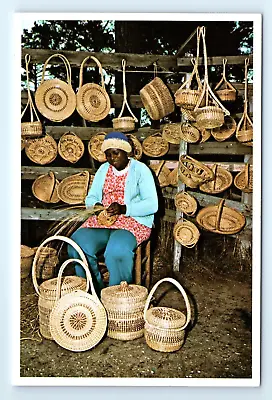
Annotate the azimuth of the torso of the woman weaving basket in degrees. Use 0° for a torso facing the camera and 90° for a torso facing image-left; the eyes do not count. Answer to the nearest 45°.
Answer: approximately 45°
